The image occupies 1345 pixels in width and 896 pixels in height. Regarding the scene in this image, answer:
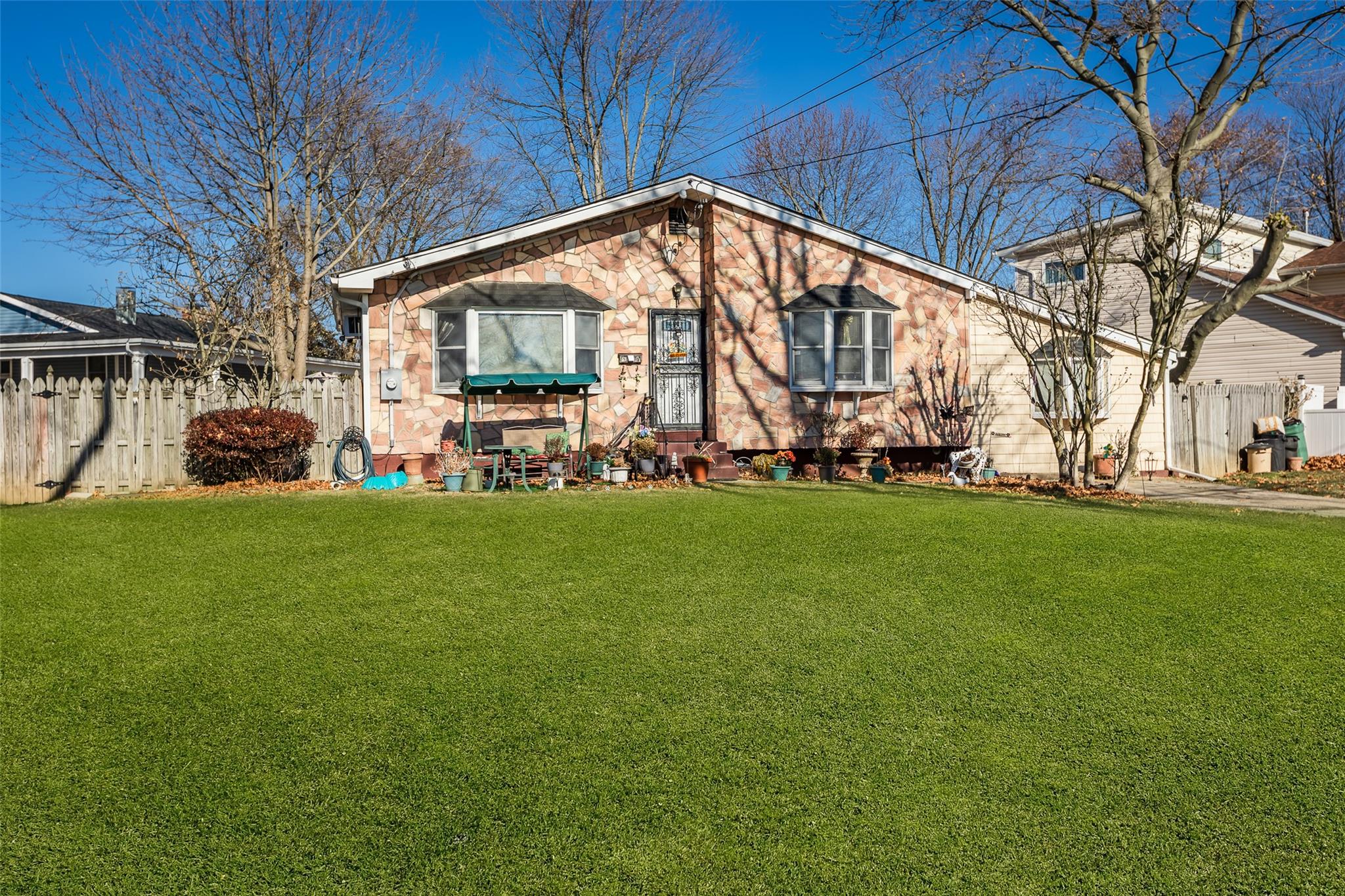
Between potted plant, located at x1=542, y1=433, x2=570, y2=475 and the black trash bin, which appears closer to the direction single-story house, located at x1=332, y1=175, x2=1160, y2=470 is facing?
the potted plant

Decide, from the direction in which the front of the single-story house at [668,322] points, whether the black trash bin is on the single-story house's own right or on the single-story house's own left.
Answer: on the single-story house's own left

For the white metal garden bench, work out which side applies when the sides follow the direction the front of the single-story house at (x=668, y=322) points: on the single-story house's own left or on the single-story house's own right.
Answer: on the single-story house's own left

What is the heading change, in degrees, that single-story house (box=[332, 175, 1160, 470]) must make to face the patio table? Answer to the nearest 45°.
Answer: approximately 45° to its right

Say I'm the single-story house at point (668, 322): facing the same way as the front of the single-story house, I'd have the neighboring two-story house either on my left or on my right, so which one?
on my left

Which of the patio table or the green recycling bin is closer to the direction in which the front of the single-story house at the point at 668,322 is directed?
the patio table

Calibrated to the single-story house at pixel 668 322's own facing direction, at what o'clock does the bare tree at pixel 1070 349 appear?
The bare tree is roughly at 9 o'clock from the single-story house.

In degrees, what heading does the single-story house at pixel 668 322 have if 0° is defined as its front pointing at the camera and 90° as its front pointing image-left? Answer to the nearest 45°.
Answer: approximately 0°

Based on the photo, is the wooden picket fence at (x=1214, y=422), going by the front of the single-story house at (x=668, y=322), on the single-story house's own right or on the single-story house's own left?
on the single-story house's own left

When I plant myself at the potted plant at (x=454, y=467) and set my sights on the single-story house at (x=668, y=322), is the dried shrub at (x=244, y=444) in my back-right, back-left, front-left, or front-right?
back-left
